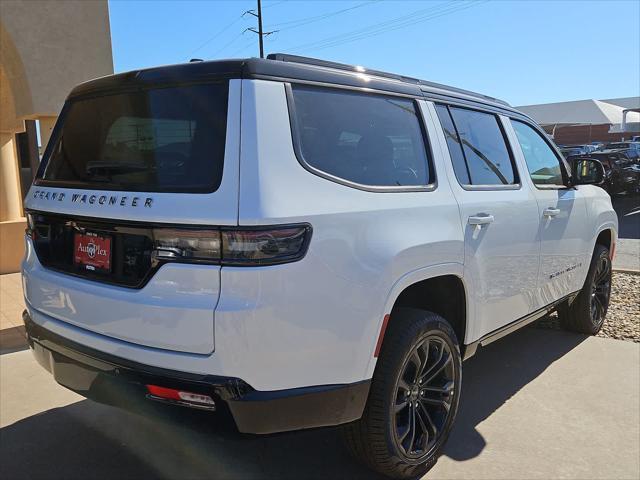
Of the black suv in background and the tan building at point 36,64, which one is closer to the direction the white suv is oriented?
the black suv in background

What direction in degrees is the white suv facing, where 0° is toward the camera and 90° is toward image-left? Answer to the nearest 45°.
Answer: approximately 225°

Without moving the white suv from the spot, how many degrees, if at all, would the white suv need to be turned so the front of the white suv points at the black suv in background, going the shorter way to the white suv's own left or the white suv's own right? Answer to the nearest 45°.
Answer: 0° — it already faces it

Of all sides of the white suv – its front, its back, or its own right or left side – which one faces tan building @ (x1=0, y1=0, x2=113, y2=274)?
left
